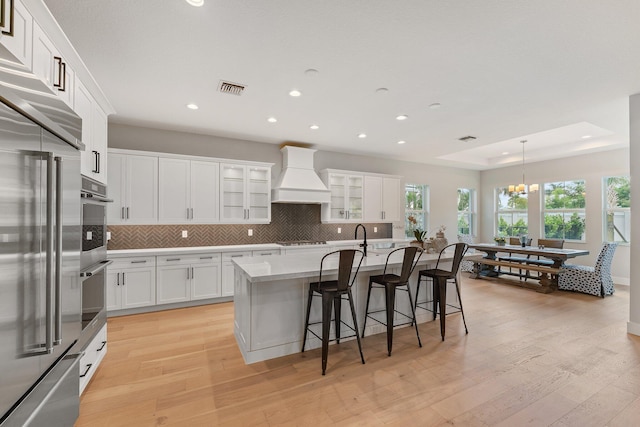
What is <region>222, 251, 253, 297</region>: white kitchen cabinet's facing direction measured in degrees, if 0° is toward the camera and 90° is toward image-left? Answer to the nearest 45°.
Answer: approximately 0°

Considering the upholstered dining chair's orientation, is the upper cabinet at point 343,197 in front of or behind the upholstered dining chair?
in front

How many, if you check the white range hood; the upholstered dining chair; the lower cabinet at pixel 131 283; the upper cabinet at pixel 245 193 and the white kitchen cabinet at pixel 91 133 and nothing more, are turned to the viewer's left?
1

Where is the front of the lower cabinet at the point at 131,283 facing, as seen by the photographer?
facing the viewer

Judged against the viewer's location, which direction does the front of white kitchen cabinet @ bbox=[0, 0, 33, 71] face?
facing to the right of the viewer

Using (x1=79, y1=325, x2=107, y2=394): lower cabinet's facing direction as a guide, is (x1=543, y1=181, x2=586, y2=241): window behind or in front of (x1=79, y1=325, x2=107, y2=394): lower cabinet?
in front

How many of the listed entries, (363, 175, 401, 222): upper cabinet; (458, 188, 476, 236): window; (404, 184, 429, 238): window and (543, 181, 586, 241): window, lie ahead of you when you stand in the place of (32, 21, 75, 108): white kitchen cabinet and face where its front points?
4

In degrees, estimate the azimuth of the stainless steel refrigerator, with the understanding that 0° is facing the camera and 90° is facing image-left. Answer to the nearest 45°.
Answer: approximately 270°

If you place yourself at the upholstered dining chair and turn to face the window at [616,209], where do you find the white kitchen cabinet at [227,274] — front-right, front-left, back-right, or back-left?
back-left

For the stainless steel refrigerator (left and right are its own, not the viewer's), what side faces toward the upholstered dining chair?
front

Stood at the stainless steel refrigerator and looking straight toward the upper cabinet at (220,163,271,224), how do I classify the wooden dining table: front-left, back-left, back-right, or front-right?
front-right

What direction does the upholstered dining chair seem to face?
to the viewer's left

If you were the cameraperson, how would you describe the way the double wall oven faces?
facing to the right of the viewer

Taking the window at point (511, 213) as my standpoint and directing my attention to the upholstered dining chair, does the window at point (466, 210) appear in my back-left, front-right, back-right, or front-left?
back-right
